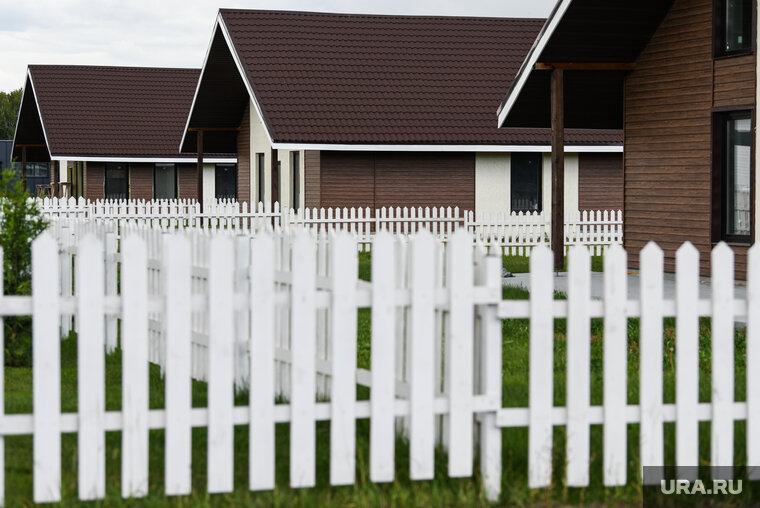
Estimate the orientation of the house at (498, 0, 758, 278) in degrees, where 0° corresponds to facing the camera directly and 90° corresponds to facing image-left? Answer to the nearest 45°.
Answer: approximately 45°

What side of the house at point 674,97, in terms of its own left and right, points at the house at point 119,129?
right

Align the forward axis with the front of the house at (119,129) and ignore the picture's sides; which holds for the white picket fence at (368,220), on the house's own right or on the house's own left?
on the house's own left

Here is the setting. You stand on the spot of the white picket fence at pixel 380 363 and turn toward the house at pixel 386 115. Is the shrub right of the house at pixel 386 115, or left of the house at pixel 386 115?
left

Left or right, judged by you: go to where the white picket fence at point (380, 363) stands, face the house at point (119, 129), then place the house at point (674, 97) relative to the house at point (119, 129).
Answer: right

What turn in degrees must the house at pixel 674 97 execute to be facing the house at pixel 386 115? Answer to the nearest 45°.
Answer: approximately 90° to its right

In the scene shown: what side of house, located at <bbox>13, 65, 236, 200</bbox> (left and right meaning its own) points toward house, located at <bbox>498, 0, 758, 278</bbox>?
left
